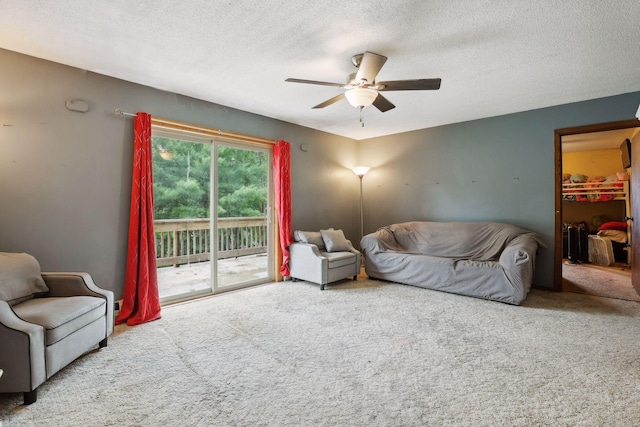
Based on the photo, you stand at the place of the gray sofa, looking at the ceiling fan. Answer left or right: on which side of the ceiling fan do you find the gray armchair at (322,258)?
right

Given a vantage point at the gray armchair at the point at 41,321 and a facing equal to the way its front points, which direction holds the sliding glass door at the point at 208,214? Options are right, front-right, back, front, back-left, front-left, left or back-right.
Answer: left

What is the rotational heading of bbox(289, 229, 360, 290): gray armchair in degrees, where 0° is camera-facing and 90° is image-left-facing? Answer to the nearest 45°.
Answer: approximately 315°

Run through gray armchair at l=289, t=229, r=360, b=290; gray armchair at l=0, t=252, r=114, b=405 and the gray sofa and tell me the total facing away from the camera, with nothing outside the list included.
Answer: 0

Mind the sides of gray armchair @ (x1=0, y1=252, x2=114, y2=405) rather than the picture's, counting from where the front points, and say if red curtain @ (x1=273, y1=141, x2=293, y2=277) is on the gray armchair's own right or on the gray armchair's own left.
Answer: on the gray armchair's own left

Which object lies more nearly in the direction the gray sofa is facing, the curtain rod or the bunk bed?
the curtain rod

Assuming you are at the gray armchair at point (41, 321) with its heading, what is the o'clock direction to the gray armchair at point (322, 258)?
the gray armchair at point (322, 258) is roughly at 10 o'clock from the gray armchair at point (41, 321).

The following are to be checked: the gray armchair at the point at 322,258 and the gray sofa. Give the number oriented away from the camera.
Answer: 0

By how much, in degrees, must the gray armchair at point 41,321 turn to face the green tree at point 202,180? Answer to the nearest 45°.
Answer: approximately 90° to its left

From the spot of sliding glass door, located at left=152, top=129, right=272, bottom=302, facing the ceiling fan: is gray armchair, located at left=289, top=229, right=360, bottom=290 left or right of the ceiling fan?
left

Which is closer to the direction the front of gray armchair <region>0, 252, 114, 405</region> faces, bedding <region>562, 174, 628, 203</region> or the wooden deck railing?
the bedding

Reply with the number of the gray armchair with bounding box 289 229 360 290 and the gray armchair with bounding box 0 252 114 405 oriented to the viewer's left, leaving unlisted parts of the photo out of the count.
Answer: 0

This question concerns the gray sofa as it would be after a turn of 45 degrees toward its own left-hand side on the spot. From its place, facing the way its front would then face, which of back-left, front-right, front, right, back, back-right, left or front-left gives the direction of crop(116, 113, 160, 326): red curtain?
front-right

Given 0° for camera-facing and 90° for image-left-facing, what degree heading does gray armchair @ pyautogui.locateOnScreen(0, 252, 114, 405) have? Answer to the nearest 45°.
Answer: approximately 315°

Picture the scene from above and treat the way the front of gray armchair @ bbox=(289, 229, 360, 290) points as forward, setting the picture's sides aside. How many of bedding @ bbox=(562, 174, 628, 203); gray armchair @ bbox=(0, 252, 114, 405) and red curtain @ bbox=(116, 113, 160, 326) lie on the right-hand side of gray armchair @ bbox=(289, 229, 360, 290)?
2

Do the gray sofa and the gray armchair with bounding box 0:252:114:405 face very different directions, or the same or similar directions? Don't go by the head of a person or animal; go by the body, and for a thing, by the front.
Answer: very different directions

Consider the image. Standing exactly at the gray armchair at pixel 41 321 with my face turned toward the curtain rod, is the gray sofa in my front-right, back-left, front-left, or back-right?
front-right
